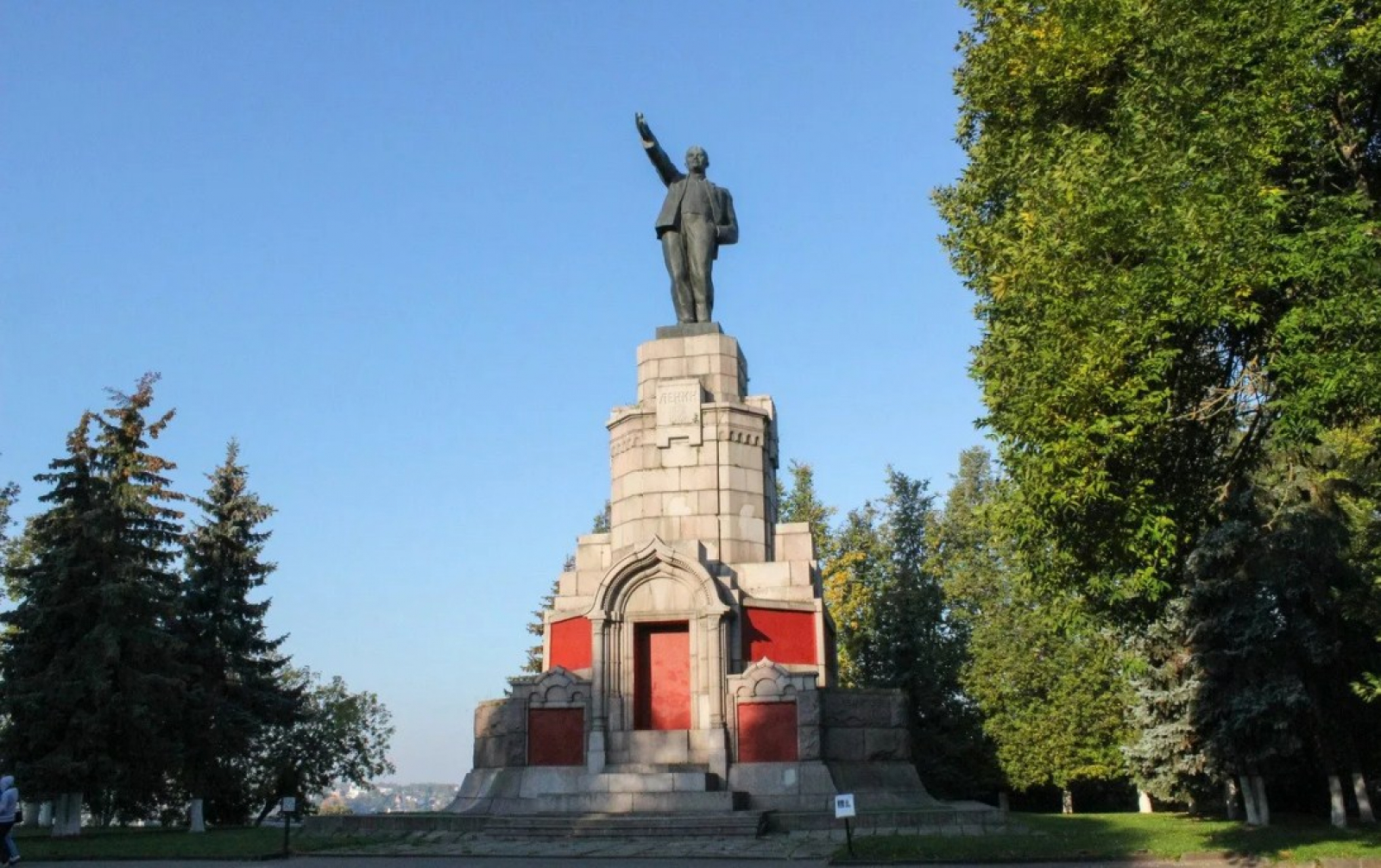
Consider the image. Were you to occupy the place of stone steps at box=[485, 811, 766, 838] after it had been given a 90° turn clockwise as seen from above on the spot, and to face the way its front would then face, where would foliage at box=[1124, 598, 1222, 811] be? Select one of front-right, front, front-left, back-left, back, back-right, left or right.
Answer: back-right

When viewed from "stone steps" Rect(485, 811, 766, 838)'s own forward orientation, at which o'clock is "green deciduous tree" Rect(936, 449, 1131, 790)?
The green deciduous tree is roughly at 7 o'clock from the stone steps.

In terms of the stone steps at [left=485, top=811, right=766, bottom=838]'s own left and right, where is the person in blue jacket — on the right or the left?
on its right

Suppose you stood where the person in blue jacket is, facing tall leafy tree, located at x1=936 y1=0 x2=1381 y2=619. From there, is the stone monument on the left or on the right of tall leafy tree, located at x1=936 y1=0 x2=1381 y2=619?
left

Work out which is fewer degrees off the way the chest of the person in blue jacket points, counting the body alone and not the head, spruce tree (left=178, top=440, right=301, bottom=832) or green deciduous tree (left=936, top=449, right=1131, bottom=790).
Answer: the green deciduous tree

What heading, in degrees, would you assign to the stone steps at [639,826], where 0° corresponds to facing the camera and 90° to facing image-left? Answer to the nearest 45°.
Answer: approximately 0°

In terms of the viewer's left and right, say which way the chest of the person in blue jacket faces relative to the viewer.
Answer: facing to the right of the viewer

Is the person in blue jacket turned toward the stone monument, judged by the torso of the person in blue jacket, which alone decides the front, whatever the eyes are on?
yes

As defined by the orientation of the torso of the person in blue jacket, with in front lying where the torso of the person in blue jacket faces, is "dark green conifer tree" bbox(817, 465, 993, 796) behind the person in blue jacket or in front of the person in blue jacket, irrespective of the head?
in front

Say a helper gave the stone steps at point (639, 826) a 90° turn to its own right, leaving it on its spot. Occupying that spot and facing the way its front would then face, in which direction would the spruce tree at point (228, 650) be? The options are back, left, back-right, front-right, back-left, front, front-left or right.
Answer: front-right

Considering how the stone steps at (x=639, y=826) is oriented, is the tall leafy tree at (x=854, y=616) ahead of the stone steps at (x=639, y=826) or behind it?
behind
